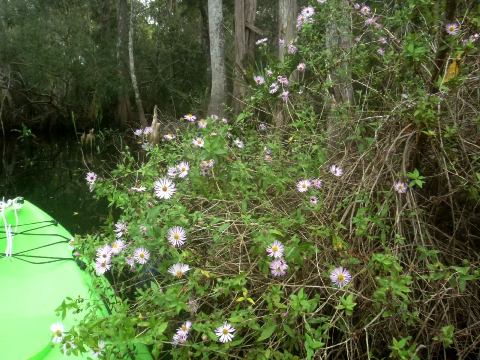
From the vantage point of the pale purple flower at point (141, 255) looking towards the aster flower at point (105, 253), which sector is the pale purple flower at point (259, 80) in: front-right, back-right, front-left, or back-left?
back-right

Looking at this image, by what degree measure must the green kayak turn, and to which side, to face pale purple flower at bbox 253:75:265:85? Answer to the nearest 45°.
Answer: approximately 90° to its right

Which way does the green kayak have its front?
away from the camera

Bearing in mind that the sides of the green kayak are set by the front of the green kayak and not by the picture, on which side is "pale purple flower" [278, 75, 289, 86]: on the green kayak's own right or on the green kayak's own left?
on the green kayak's own right

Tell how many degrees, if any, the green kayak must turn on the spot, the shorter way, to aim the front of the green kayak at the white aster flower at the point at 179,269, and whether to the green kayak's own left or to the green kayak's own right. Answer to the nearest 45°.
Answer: approximately 135° to the green kayak's own right

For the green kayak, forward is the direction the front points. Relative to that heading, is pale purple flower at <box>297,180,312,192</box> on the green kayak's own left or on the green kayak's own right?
on the green kayak's own right
